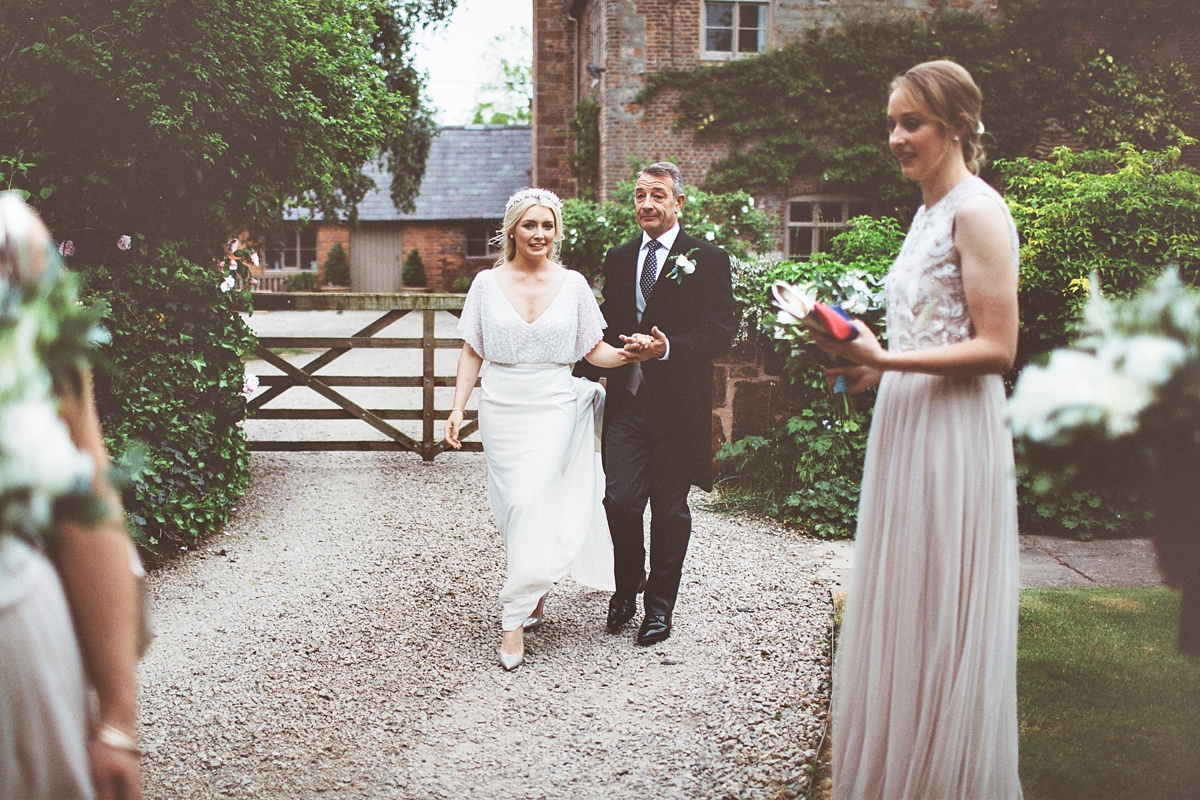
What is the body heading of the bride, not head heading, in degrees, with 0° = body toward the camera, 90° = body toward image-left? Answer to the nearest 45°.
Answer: approximately 0°

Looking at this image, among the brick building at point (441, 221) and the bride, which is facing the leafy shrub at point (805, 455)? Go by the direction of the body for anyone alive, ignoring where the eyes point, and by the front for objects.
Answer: the brick building

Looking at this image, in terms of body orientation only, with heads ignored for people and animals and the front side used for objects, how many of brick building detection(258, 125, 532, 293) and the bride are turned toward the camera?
2

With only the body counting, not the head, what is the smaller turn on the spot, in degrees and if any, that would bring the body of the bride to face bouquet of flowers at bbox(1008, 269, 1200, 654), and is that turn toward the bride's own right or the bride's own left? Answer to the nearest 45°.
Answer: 0° — they already face it

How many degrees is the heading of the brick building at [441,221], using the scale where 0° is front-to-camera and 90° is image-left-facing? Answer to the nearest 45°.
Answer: approximately 0°

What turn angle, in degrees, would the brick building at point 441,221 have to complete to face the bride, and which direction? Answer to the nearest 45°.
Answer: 0° — it already faces them

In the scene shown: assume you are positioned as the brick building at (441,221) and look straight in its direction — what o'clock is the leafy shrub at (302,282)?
The leafy shrub is roughly at 3 o'clock from the brick building.

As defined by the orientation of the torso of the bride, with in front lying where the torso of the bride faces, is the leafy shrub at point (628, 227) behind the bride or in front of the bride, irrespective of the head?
behind
